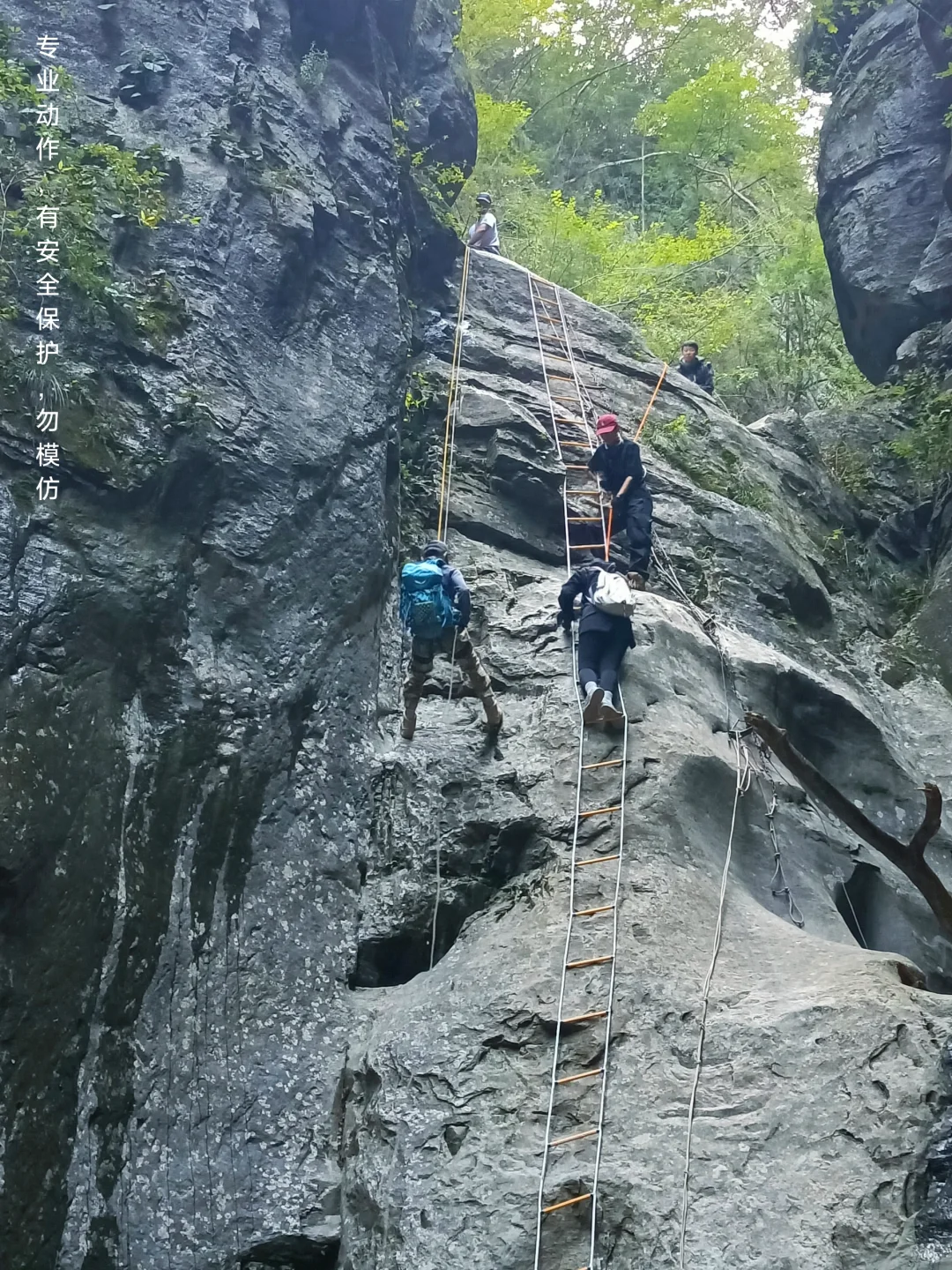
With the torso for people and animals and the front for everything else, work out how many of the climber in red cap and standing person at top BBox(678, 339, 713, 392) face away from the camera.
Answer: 0

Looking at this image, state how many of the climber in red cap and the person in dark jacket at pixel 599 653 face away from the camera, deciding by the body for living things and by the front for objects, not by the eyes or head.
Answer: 1

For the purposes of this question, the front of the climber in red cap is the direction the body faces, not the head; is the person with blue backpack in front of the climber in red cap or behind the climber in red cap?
in front

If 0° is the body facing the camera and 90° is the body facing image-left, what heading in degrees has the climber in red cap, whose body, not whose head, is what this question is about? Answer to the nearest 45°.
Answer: approximately 45°

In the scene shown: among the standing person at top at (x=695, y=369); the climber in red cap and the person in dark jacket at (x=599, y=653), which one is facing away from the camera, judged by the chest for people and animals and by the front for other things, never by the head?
the person in dark jacket

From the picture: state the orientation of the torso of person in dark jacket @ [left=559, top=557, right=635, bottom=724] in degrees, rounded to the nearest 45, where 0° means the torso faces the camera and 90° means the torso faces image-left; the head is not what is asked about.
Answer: approximately 180°

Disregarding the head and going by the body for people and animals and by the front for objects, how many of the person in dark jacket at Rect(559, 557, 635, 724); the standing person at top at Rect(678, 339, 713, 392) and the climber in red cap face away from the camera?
1

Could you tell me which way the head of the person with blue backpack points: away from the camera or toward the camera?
away from the camera
